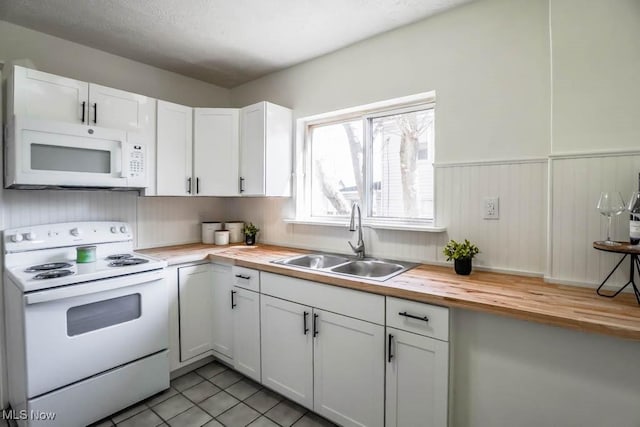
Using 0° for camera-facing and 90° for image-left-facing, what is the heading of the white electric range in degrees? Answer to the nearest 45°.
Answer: approximately 315°

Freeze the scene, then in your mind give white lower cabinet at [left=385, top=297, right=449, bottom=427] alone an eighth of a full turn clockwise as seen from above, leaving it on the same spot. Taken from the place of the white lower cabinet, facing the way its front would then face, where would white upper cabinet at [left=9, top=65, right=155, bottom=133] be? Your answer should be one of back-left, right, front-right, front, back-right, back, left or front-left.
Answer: front

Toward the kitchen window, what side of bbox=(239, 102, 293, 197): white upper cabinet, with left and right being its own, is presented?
left

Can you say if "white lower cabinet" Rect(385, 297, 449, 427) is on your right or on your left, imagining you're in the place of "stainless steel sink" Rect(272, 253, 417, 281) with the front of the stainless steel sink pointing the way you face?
on your left

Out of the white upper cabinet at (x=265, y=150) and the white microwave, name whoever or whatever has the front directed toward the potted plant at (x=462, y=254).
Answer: the white microwave

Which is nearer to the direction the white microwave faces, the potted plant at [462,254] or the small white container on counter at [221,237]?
the potted plant

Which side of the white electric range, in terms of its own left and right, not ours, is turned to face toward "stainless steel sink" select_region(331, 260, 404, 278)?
front

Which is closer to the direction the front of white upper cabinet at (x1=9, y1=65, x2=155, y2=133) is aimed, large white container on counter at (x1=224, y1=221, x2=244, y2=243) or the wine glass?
the wine glass

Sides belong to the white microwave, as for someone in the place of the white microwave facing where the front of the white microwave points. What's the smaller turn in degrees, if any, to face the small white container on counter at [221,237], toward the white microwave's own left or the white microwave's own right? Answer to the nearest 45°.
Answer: approximately 45° to the white microwave's own left

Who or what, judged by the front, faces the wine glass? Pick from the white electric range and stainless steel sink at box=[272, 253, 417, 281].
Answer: the white electric range

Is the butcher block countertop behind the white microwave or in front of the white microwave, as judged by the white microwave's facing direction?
in front
